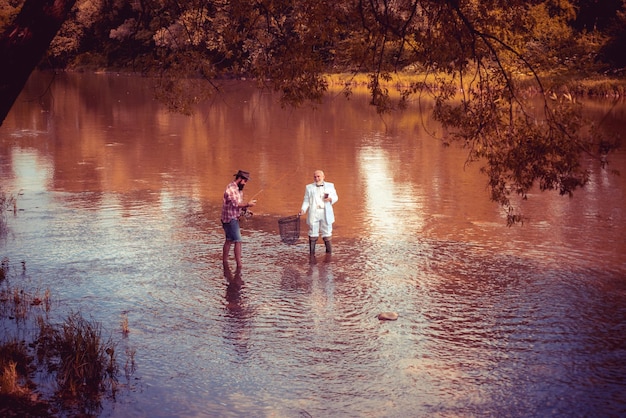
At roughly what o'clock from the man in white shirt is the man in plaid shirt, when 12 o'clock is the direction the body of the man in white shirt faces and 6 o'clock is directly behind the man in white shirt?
The man in plaid shirt is roughly at 2 o'clock from the man in white shirt.

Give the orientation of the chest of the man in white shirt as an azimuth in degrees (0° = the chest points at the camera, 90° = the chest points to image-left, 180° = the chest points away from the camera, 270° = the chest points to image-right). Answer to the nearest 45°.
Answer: approximately 0°

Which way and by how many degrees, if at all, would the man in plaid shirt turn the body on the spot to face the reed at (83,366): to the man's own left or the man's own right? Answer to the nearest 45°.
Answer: approximately 90° to the man's own right

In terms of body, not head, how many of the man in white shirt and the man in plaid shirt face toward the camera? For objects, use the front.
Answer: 1

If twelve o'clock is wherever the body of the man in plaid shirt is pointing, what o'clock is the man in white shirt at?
The man in white shirt is roughly at 11 o'clock from the man in plaid shirt.

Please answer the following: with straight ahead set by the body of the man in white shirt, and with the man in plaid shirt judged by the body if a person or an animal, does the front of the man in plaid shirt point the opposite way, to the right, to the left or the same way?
to the left

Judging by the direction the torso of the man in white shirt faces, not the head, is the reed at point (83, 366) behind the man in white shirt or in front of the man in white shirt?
in front

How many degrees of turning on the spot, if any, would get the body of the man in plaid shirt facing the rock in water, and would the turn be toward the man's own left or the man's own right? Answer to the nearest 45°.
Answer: approximately 45° to the man's own right

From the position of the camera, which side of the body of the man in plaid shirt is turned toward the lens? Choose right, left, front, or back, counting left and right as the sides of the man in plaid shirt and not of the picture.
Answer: right

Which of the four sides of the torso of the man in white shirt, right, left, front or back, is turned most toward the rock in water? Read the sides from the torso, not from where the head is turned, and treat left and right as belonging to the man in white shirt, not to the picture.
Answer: front
